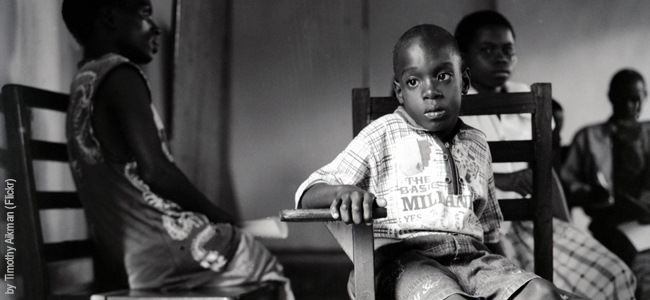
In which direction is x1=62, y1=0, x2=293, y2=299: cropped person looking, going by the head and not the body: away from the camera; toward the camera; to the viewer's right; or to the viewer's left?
to the viewer's right

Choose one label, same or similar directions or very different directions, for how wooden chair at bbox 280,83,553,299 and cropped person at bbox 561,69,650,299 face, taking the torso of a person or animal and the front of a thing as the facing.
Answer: same or similar directions

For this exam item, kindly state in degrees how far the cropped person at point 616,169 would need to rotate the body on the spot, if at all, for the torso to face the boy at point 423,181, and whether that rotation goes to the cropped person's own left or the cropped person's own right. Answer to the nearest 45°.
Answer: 0° — they already face them

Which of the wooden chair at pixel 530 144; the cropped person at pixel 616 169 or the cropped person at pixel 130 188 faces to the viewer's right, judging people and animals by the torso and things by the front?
the cropped person at pixel 130 188

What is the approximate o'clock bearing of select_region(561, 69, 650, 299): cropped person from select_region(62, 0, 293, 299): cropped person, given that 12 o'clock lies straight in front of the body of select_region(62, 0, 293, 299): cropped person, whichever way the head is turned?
select_region(561, 69, 650, 299): cropped person is roughly at 12 o'clock from select_region(62, 0, 293, 299): cropped person.

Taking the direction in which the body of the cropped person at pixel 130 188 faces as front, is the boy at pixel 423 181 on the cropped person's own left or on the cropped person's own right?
on the cropped person's own right

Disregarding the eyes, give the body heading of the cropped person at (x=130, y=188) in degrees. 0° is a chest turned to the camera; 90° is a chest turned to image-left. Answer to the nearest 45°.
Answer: approximately 270°

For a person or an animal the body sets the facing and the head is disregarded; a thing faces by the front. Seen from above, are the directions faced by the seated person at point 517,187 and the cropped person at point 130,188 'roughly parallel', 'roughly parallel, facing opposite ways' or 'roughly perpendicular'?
roughly perpendicular

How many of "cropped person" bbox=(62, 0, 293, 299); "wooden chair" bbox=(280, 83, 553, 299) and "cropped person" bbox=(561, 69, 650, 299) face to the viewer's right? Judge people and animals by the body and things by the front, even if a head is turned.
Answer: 1

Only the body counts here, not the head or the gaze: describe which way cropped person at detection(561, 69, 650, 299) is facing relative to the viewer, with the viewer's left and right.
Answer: facing the viewer

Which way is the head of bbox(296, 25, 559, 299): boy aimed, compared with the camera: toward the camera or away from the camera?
toward the camera

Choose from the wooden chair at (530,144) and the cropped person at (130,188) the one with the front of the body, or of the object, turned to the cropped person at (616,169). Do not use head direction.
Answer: the cropped person at (130,188)

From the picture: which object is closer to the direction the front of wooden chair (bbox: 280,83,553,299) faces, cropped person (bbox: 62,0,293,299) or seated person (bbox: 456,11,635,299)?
the cropped person

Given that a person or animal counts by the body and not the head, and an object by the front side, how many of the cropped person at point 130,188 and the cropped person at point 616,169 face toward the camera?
1

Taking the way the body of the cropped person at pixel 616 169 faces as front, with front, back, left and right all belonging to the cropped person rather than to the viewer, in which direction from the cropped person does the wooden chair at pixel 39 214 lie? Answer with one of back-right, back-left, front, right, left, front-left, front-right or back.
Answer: front-right

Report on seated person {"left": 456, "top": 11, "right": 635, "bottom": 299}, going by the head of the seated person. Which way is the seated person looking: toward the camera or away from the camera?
toward the camera
